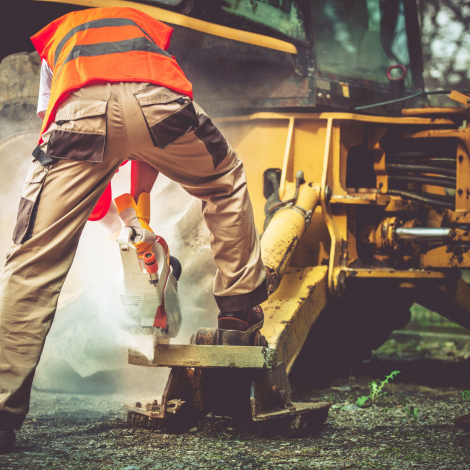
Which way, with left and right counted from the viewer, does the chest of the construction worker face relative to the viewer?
facing away from the viewer

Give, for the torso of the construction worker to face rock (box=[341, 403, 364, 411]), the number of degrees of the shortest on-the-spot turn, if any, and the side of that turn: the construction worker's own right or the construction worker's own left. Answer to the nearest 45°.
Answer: approximately 45° to the construction worker's own right

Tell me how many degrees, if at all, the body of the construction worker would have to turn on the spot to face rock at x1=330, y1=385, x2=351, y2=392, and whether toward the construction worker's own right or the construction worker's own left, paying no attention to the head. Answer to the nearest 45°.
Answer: approximately 45° to the construction worker's own right
